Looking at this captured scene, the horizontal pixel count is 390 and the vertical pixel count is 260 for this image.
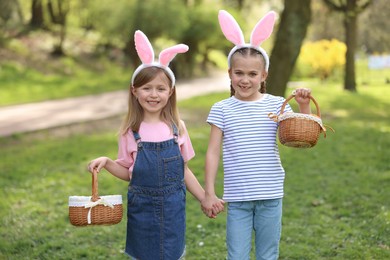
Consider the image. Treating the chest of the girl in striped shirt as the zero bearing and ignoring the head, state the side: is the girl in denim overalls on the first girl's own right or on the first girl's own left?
on the first girl's own right

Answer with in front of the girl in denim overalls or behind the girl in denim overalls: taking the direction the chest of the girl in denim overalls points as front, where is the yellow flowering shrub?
behind

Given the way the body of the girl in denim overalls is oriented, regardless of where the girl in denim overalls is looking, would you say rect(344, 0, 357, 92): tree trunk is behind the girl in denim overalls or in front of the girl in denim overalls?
behind

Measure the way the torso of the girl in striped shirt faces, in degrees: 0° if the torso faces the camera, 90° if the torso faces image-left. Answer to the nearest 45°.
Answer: approximately 0°

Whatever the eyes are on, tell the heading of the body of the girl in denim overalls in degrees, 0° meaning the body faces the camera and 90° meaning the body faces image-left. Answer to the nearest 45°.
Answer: approximately 0°

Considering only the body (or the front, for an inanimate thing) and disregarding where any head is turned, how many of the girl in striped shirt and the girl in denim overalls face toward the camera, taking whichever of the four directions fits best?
2

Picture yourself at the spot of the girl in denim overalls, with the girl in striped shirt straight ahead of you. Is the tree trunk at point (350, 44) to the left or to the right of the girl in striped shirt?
left

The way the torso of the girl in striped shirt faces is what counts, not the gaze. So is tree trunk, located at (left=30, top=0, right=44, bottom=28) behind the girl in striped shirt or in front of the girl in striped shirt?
behind
